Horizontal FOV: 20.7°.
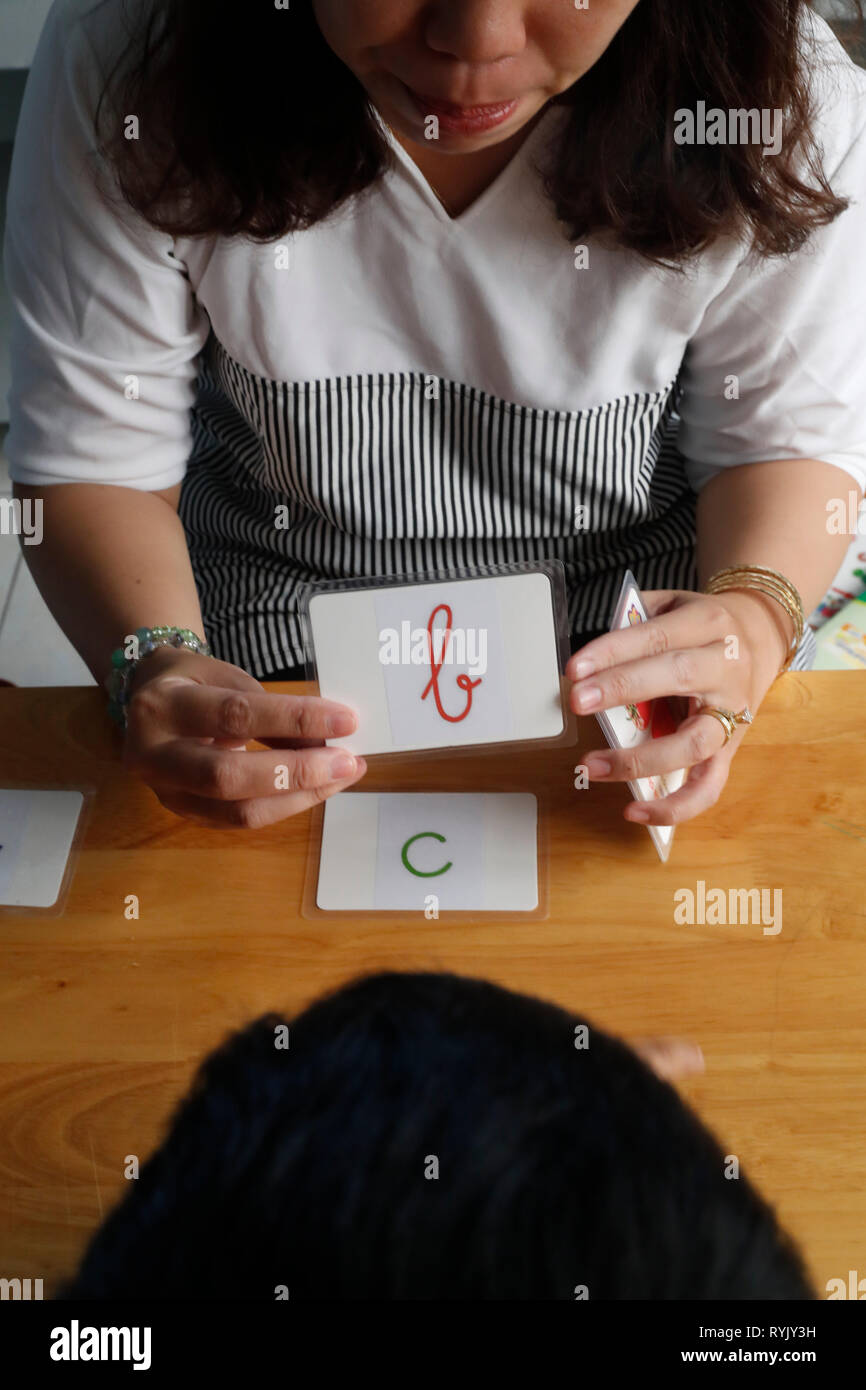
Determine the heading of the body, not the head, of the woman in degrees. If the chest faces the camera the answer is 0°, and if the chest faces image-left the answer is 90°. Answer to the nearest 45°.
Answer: approximately 0°
